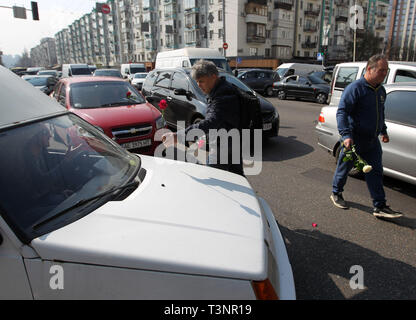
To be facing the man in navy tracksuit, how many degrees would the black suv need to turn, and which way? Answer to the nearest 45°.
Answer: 0° — it already faces them

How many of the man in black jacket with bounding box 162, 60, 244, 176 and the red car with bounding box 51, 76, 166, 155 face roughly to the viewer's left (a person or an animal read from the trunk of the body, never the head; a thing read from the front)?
1

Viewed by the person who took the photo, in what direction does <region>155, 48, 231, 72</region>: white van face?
facing the viewer and to the right of the viewer

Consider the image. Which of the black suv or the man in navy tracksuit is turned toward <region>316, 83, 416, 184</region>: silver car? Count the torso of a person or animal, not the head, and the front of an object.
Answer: the black suv

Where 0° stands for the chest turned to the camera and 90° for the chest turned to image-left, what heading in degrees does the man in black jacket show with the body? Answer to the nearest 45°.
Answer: approximately 90°

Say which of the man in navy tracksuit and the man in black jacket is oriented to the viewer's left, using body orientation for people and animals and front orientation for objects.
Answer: the man in black jacket

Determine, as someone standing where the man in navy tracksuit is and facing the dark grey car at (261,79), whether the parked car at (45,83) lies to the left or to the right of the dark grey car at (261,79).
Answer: left
